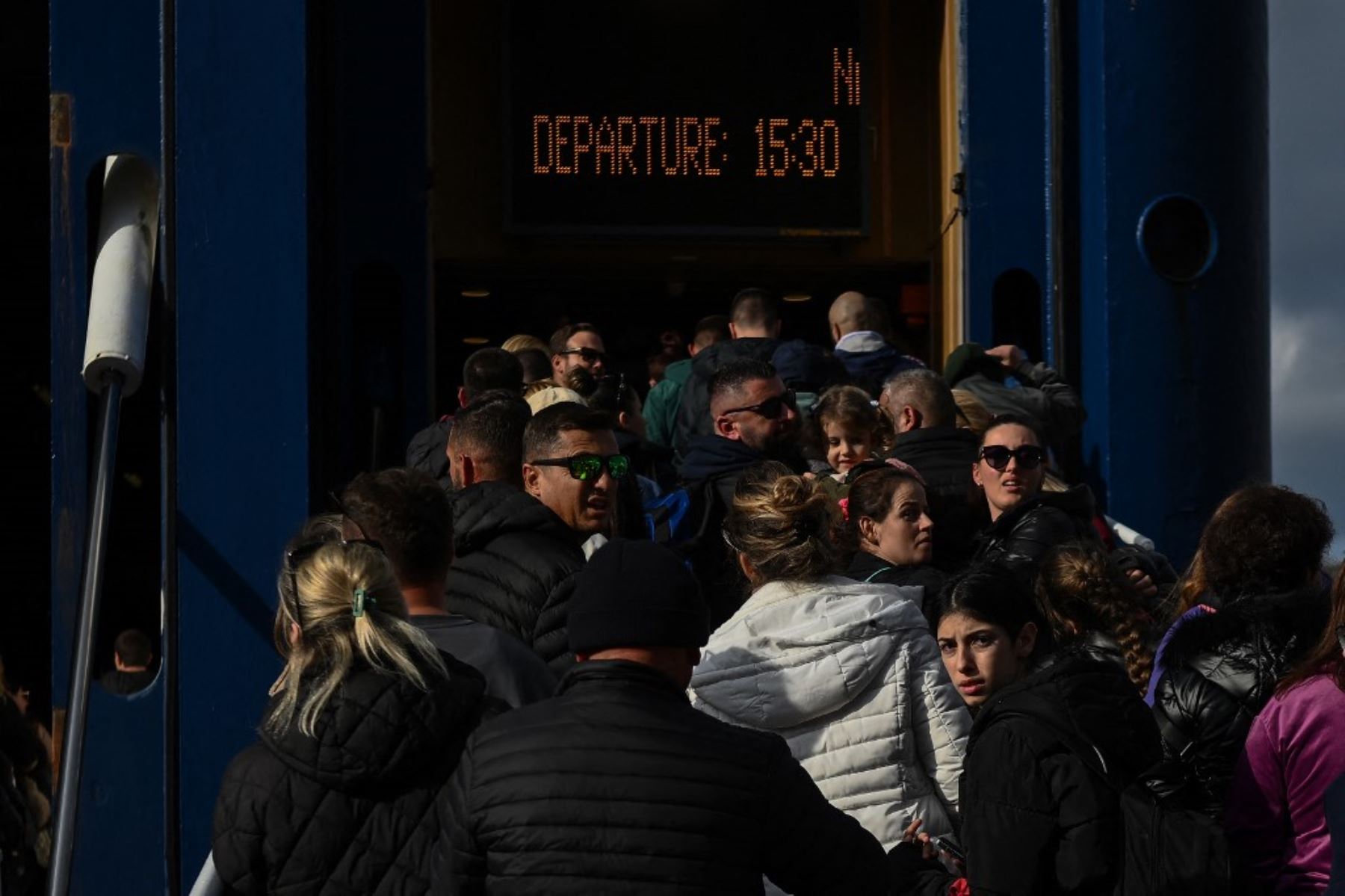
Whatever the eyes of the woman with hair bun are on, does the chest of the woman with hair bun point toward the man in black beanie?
no

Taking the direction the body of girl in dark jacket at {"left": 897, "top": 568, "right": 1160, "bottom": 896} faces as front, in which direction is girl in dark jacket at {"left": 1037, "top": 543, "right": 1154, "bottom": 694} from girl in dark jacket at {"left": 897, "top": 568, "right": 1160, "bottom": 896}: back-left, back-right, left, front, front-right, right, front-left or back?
right

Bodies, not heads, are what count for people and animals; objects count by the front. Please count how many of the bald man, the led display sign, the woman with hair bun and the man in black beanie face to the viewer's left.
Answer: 0

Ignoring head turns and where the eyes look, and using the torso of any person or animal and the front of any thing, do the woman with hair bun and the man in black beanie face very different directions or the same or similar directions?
same or similar directions

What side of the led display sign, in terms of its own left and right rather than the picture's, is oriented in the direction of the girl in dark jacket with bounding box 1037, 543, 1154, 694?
front

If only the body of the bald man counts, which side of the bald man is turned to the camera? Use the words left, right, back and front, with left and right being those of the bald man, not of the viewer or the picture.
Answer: back

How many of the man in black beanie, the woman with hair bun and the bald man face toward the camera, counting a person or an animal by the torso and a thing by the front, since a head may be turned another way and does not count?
0

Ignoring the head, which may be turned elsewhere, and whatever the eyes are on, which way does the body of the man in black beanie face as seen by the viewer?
away from the camera

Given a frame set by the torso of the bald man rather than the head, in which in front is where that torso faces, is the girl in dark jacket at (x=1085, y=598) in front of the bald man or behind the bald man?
behind

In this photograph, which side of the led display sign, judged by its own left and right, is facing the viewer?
front

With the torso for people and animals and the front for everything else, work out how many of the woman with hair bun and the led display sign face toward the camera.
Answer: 1

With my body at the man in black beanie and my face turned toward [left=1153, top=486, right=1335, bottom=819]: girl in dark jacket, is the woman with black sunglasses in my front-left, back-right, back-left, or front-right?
front-left

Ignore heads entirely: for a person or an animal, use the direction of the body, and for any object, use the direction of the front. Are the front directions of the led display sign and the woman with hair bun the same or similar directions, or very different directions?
very different directions

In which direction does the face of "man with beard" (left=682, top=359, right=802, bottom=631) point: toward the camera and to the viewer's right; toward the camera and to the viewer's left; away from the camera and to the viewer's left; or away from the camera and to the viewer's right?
toward the camera and to the viewer's right

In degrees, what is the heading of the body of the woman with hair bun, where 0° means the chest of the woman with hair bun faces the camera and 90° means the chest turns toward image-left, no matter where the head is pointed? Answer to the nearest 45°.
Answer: approximately 180°

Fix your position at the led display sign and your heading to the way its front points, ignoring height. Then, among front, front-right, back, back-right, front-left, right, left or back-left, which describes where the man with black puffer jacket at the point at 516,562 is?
front
